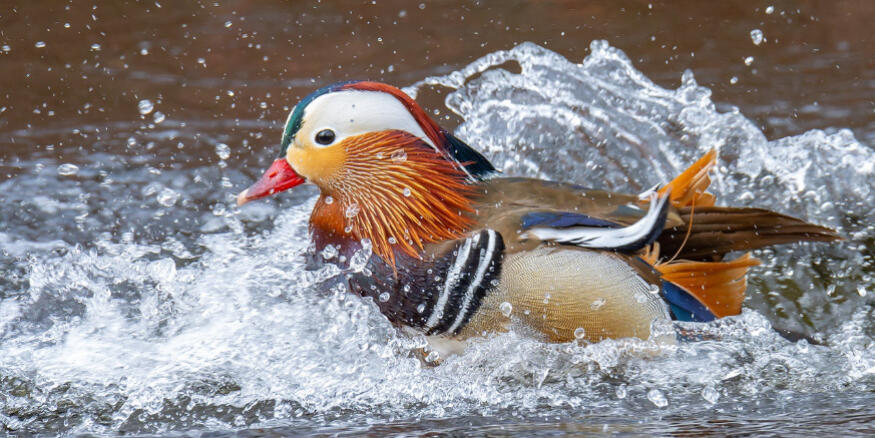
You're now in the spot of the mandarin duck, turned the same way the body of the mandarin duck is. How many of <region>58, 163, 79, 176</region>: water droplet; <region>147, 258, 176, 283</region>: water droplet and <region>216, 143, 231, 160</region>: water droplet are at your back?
0

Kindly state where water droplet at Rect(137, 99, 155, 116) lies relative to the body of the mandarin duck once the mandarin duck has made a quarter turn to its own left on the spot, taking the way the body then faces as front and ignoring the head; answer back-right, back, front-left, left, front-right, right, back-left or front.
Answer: back-right

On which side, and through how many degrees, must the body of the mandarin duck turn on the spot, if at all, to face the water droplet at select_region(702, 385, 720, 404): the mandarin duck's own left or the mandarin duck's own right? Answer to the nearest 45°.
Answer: approximately 180°

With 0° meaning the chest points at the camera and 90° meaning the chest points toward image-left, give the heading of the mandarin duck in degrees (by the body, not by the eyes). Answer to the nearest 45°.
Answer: approximately 90°

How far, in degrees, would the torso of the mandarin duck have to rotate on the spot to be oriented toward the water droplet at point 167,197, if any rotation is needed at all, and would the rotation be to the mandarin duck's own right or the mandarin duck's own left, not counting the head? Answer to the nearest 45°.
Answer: approximately 45° to the mandarin duck's own right

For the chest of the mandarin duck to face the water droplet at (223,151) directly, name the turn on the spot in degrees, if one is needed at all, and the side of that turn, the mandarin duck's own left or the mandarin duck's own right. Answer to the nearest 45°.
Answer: approximately 45° to the mandarin duck's own right

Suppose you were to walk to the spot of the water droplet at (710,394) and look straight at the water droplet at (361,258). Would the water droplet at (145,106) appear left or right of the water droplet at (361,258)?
right
